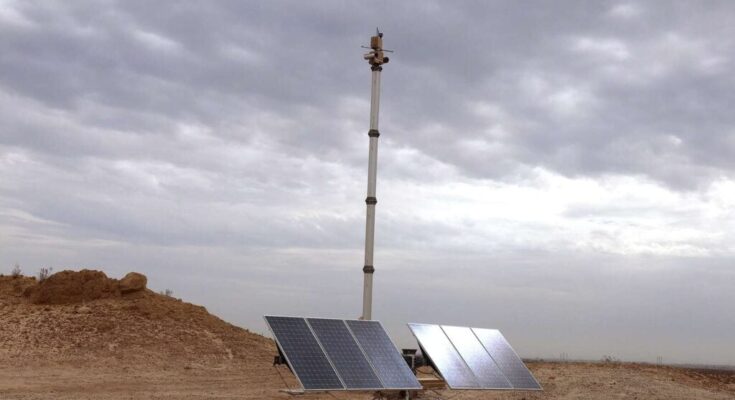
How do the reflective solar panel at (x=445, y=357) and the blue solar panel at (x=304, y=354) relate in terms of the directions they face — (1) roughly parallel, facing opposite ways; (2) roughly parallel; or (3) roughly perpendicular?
roughly parallel

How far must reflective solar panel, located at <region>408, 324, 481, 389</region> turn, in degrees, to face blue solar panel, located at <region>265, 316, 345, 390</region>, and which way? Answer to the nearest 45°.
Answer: approximately 90° to its right

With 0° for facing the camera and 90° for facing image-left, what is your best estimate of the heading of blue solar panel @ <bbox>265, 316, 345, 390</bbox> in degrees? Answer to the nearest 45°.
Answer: approximately 315°

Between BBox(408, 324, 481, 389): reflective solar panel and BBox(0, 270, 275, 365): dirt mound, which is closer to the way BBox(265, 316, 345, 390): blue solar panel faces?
the reflective solar panel

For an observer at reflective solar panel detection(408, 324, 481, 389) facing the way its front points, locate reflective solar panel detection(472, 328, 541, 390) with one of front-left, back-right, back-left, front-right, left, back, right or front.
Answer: left

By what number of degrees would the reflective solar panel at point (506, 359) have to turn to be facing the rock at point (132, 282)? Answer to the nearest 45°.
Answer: approximately 180°

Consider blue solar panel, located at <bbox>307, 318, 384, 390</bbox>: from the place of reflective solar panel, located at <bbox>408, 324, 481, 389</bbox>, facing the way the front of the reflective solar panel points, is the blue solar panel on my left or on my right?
on my right

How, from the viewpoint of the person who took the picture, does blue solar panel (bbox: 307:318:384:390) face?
facing the viewer and to the right of the viewer

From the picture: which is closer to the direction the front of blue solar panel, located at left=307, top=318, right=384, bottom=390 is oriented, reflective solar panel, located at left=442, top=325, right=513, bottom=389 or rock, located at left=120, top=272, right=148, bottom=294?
the reflective solar panel

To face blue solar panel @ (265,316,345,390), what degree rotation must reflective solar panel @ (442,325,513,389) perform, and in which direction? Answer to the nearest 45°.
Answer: approximately 90° to its right

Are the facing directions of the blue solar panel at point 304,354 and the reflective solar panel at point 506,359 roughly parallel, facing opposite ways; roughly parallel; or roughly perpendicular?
roughly parallel

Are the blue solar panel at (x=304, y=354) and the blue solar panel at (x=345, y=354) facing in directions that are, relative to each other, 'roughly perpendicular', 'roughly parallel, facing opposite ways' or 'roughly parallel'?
roughly parallel

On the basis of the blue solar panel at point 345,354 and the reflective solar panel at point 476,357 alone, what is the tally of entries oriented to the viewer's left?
0

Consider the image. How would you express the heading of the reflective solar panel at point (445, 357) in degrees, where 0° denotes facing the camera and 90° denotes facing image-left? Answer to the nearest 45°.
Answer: approximately 315°
